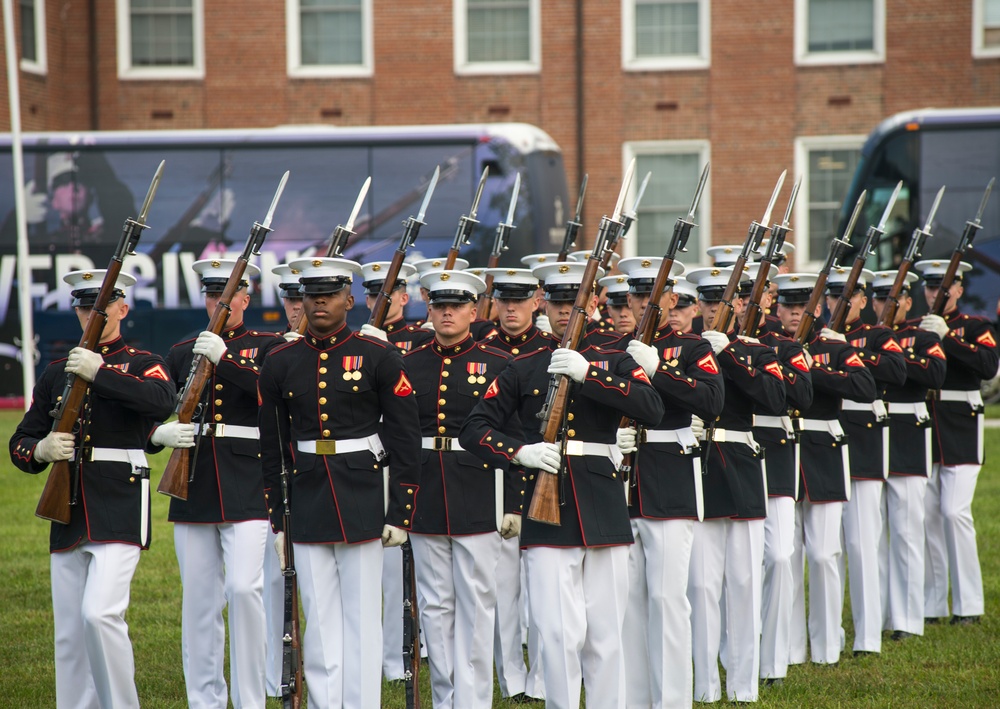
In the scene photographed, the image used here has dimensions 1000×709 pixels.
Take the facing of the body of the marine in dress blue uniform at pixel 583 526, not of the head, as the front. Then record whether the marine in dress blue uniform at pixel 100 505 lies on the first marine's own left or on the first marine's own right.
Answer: on the first marine's own right

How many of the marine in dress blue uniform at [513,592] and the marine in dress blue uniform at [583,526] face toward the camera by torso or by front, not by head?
2

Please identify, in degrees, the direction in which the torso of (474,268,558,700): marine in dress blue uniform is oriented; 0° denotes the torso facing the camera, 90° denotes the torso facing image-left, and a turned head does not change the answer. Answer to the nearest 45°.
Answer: approximately 0°

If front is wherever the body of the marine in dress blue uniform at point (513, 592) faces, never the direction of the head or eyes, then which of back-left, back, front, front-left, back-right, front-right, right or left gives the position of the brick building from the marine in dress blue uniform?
back

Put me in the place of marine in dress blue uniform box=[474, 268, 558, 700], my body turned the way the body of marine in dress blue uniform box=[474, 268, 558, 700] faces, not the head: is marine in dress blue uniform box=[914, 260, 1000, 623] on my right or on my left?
on my left

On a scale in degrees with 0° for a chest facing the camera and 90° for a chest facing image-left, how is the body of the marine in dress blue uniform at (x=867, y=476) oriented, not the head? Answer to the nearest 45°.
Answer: approximately 45°
